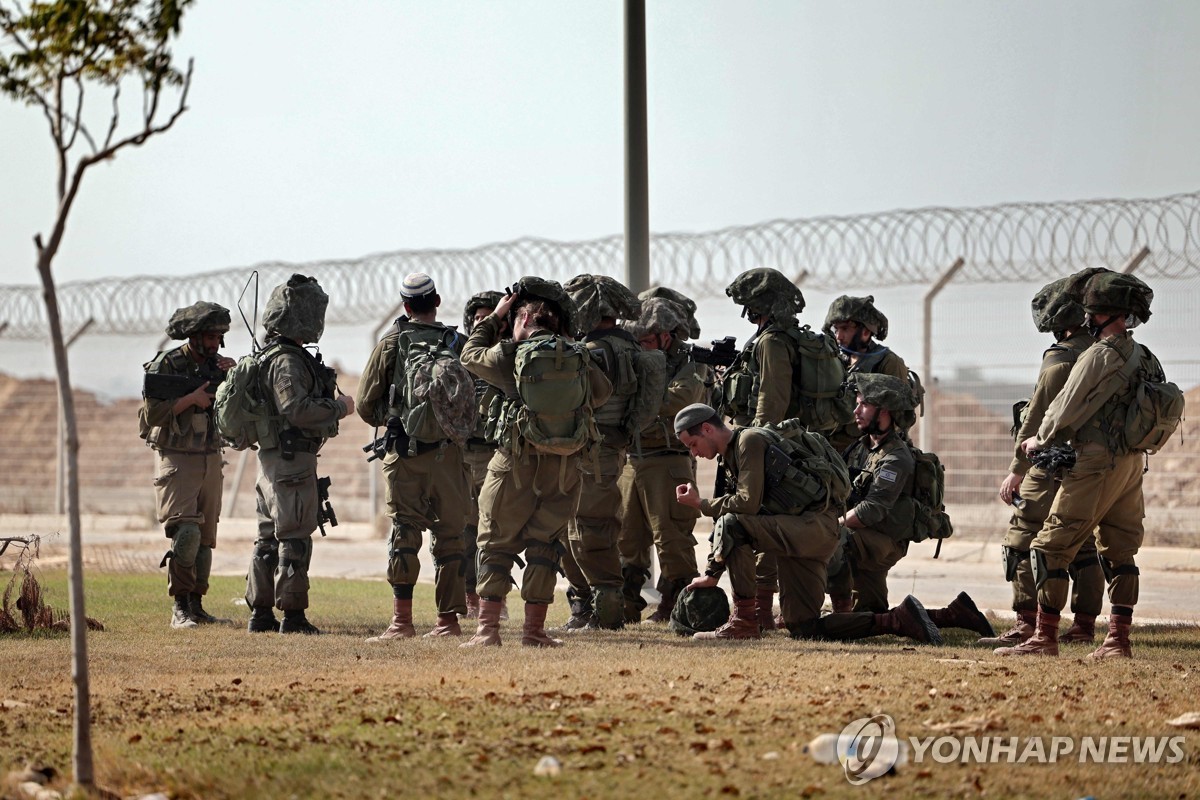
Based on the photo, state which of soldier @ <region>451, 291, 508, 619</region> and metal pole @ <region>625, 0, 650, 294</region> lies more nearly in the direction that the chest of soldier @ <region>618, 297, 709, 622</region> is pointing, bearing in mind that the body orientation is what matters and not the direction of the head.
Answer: the soldier

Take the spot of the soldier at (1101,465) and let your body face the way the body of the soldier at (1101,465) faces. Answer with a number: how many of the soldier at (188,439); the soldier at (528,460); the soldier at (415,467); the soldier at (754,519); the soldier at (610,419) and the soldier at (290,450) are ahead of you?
6

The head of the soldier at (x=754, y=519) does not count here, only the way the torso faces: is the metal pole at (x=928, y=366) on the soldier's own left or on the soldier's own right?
on the soldier's own right

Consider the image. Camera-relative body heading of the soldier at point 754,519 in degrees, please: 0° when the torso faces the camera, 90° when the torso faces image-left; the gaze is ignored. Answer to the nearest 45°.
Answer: approximately 90°

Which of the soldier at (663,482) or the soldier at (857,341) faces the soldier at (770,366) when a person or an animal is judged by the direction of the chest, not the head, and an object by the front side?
the soldier at (857,341)

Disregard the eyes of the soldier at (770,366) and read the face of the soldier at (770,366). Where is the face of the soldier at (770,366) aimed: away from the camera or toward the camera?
away from the camera

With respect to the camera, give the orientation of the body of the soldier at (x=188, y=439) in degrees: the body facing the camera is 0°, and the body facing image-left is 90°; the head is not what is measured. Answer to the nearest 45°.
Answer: approximately 315°

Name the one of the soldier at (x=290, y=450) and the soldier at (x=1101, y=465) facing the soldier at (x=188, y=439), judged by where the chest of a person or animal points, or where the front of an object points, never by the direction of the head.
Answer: the soldier at (x=1101, y=465)

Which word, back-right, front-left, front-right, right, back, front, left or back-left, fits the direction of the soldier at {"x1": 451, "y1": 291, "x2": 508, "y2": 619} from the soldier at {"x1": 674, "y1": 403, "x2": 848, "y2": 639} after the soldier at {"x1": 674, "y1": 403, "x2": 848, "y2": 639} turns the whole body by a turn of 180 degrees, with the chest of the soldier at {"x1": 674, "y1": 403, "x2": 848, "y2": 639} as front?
back-left

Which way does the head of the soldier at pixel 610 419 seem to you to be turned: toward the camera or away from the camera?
away from the camera

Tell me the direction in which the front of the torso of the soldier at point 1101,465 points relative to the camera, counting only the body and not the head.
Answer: to the viewer's left

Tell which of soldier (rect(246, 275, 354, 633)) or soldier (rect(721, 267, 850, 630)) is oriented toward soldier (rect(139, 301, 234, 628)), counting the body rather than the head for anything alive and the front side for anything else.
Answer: soldier (rect(721, 267, 850, 630))

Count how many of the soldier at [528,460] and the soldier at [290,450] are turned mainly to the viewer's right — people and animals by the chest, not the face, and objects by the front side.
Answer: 1
